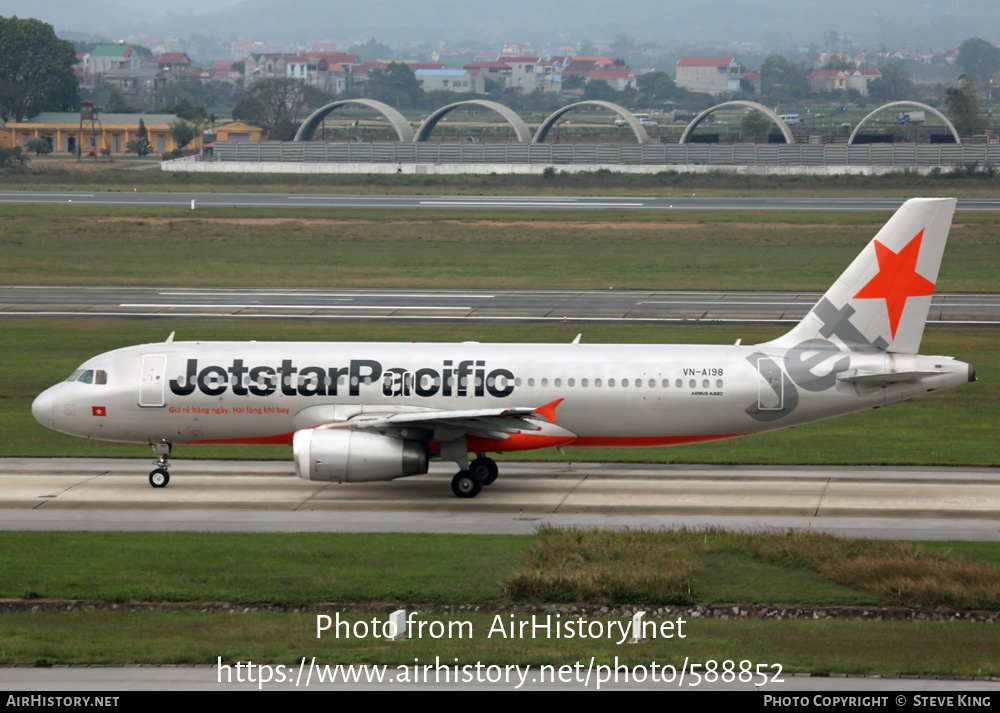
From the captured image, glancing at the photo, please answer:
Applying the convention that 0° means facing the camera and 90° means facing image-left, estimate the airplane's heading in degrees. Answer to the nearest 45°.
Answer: approximately 90°
